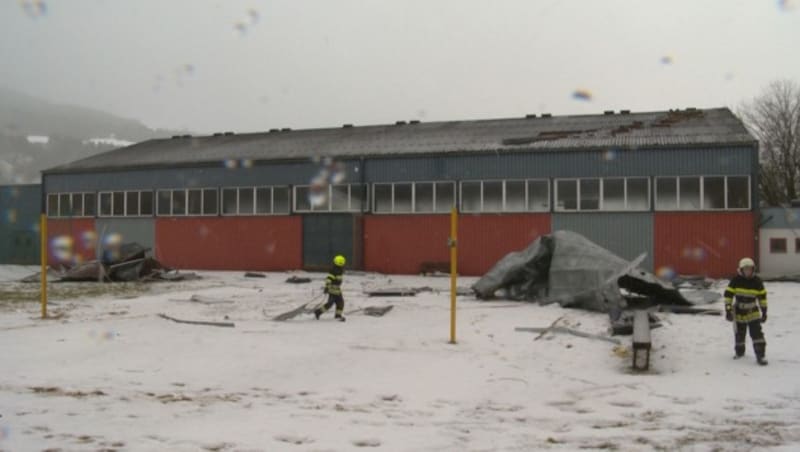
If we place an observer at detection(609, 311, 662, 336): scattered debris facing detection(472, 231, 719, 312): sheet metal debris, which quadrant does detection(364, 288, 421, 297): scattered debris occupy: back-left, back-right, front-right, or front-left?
front-left

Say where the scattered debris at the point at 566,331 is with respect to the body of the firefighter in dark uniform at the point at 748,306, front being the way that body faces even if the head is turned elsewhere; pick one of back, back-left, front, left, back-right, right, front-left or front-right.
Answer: back-right

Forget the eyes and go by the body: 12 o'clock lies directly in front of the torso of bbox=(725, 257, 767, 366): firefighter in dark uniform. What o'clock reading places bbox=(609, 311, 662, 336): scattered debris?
The scattered debris is roughly at 5 o'clock from the firefighter in dark uniform.

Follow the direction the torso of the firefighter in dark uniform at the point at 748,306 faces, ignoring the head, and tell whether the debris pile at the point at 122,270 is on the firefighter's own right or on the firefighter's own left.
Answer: on the firefighter's own right

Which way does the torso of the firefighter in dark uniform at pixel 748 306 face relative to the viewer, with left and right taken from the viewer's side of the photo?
facing the viewer

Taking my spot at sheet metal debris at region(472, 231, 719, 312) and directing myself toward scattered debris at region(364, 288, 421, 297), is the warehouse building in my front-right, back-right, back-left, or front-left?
front-right

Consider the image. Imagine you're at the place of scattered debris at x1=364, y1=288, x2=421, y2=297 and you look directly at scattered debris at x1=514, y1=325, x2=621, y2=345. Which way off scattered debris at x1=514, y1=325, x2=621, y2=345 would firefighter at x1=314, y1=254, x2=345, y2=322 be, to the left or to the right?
right

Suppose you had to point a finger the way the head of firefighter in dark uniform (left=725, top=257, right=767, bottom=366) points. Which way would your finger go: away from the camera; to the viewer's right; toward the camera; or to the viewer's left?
toward the camera

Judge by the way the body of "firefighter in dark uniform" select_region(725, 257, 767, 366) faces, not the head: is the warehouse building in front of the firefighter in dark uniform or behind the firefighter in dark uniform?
behind

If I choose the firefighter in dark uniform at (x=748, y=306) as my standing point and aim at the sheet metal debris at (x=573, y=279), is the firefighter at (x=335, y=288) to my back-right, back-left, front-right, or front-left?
front-left
